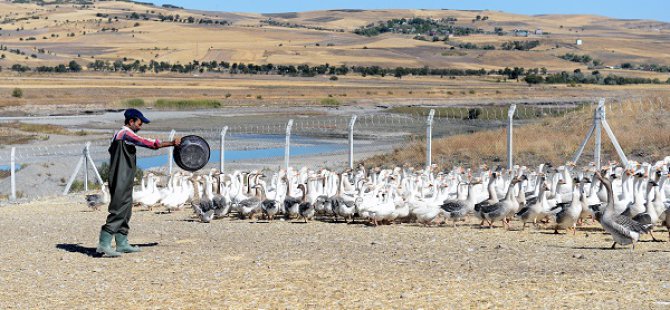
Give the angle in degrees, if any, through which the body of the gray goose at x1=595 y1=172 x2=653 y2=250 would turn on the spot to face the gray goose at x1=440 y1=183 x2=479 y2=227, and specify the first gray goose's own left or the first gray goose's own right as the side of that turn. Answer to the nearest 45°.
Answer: approximately 45° to the first gray goose's own right

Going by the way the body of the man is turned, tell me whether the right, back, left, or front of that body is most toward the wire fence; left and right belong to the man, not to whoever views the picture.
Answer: left

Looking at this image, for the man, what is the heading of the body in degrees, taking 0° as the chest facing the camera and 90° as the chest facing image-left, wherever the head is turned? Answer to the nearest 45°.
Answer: approximately 270°

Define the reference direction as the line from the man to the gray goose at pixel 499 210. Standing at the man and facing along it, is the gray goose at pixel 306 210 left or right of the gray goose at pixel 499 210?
left

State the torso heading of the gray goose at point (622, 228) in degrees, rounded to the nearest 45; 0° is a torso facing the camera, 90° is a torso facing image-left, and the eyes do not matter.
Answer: approximately 90°
